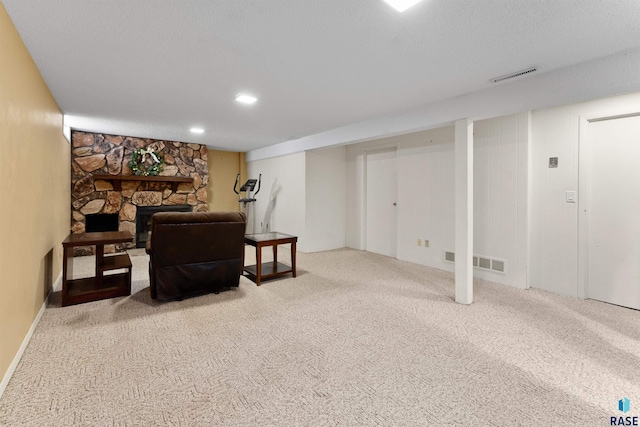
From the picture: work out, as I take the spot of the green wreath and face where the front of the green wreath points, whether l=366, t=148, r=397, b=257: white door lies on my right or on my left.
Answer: on my left

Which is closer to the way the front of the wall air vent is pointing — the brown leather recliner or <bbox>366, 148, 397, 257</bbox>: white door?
the brown leather recliner

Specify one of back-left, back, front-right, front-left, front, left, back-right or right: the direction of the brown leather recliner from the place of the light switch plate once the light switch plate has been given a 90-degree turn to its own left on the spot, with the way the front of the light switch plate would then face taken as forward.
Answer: back-right

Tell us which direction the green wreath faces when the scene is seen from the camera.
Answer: facing the viewer

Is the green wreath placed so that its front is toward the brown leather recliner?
yes

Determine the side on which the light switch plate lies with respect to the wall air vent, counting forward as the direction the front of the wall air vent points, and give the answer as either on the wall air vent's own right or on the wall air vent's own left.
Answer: on the wall air vent's own left

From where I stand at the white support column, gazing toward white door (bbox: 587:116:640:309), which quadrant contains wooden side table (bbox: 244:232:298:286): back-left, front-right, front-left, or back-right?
back-left

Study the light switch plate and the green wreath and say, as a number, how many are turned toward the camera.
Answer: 2

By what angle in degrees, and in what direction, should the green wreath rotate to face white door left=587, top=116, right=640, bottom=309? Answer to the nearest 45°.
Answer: approximately 45° to its left

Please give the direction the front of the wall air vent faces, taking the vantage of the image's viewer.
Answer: facing the viewer and to the left of the viewer

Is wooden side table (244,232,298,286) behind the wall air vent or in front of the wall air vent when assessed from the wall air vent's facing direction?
in front

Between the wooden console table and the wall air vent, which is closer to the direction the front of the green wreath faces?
the wooden console table
